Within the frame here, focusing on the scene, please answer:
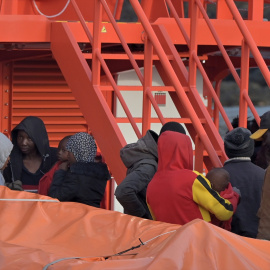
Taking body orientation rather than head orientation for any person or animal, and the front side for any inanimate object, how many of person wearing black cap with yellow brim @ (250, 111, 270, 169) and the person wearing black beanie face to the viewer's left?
1

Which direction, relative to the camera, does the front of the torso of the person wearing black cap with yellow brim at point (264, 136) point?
to the viewer's left

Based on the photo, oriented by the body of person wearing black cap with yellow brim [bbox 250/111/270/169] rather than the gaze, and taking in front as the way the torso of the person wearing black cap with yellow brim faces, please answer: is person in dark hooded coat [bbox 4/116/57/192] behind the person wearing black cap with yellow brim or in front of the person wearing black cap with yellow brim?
in front

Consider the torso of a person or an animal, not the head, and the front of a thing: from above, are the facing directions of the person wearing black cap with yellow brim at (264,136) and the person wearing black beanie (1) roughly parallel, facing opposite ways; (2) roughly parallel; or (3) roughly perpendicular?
roughly perpendicular

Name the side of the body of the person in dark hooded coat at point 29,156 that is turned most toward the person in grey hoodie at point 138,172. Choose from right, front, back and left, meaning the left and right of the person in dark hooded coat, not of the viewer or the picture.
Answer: left

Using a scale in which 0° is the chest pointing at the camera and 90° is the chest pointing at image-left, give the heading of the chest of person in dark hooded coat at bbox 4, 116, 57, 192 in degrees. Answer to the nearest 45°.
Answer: approximately 45°
